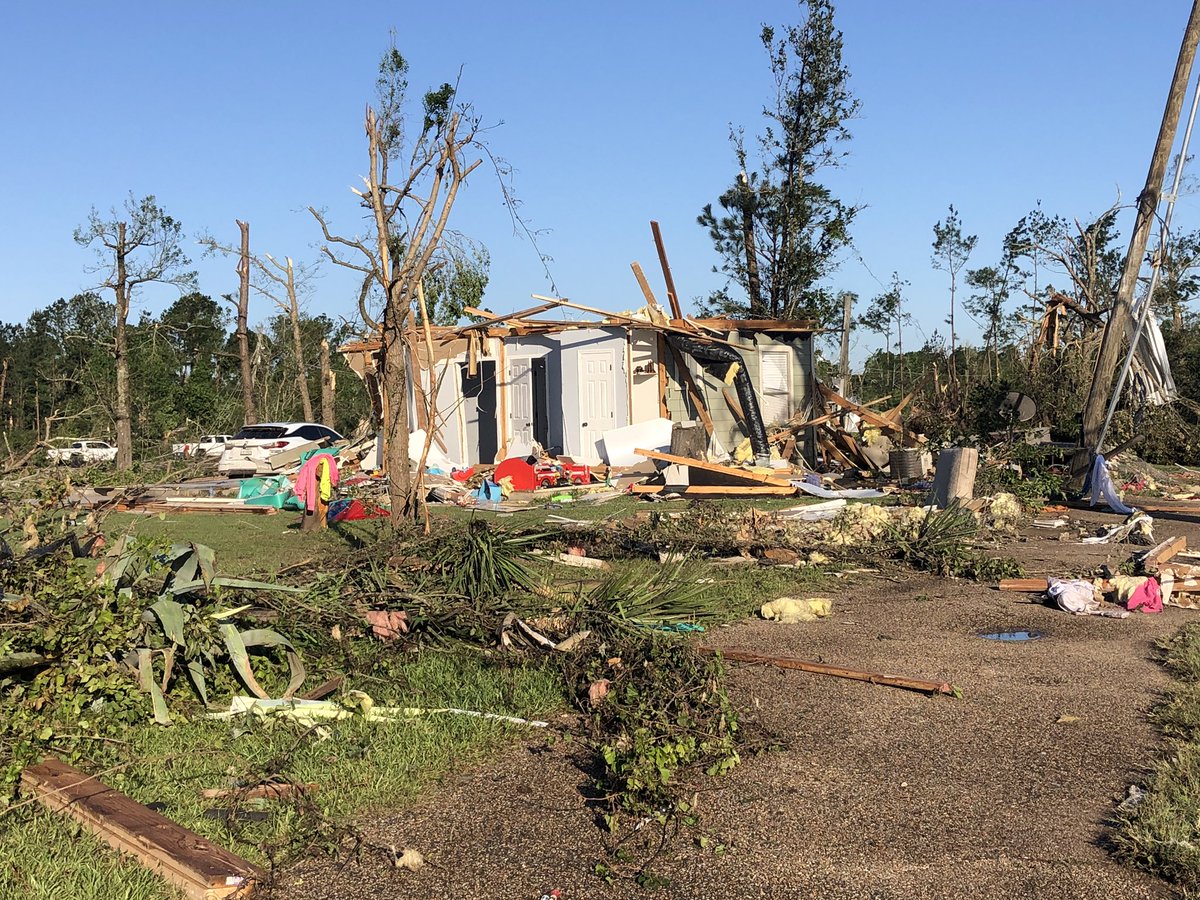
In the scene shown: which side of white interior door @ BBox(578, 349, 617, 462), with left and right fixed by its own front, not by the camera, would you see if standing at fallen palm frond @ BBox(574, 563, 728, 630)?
front

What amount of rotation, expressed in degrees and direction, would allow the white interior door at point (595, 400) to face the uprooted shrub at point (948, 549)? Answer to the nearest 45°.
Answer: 0° — it already faces it

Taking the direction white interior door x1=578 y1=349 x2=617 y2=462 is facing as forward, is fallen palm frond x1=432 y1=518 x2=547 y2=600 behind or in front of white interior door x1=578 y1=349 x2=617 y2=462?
in front

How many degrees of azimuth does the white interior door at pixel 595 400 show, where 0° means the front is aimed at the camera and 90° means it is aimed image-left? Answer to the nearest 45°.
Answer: approximately 0°

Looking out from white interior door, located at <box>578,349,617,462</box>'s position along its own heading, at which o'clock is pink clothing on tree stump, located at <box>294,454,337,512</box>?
The pink clothing on tree stump is roughly at 1 o'clock from the white interior door.

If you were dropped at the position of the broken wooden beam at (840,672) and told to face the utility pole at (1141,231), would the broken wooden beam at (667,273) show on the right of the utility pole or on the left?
left

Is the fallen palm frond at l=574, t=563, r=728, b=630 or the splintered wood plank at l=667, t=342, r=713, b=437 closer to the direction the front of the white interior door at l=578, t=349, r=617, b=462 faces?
the fallen palm frond

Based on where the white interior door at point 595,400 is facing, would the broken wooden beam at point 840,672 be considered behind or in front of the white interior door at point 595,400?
in front

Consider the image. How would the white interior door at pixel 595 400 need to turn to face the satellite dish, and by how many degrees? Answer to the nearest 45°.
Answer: approximately 90° to its left

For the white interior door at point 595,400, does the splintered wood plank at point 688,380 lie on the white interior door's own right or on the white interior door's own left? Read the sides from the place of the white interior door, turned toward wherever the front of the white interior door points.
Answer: on the white interior door's own left

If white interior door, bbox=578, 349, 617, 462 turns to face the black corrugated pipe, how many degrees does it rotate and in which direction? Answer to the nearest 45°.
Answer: approximately 90° to its left

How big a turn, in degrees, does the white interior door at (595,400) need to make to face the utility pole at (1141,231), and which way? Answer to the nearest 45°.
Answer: approximately 45° to its left
